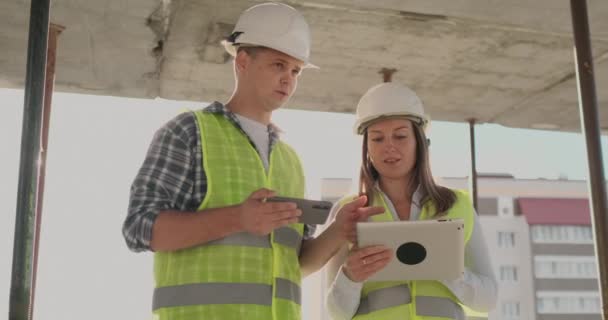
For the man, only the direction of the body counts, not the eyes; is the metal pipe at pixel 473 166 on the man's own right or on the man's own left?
on the man's own left

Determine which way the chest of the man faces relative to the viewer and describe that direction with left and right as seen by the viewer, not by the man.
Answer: facing the viewer and to the right of the viewer

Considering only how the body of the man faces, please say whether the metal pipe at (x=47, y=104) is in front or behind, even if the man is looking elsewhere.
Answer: behind

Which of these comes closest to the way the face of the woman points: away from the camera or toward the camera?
toward the camera

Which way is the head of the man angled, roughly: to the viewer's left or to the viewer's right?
to the viewer's right

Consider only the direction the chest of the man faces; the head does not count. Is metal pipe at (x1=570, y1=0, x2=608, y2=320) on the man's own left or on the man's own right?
on the man's own left
